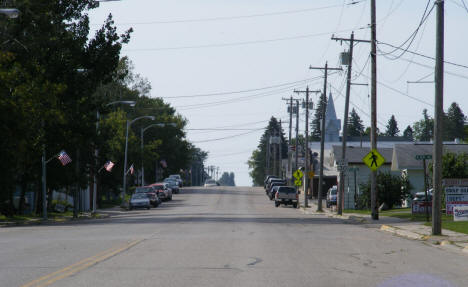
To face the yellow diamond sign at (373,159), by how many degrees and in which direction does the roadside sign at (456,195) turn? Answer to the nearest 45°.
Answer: approximately 135° to its right

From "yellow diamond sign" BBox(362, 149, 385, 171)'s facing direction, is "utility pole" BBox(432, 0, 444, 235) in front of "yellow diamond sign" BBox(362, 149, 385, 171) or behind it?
in front

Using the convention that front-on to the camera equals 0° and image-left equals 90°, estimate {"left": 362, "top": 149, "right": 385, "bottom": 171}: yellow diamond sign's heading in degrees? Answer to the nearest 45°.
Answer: approximately 0°

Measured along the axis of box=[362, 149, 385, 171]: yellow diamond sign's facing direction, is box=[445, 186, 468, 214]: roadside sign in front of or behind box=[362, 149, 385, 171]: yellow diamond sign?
in front

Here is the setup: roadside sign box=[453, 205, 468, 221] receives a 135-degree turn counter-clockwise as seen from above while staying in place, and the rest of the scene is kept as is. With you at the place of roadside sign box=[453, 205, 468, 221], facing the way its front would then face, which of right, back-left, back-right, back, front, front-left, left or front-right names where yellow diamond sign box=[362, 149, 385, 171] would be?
left
